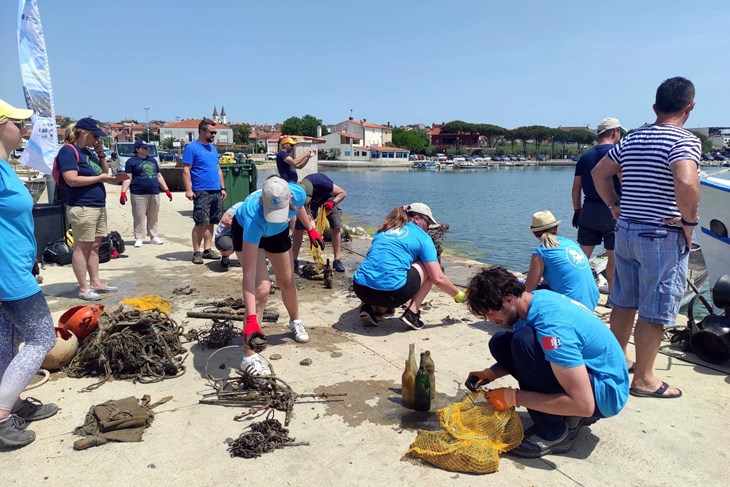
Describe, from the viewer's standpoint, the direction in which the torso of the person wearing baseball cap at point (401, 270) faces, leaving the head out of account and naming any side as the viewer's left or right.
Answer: facing away from the viewer and to the right of the viewer

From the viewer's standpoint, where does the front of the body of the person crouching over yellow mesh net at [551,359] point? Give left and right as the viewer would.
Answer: facing to the left of the viewer

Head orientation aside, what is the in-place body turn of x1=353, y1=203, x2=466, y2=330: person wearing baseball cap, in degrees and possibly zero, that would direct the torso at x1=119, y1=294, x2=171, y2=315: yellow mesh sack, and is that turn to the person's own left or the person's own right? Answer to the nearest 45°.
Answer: approximately 135° to the person's own left

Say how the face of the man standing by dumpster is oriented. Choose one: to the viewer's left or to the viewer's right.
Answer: to the viewer's right

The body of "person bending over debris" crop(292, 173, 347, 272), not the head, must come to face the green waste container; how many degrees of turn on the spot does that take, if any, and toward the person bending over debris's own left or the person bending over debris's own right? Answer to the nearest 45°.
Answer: approximately 135° to the person bending over debris's own right

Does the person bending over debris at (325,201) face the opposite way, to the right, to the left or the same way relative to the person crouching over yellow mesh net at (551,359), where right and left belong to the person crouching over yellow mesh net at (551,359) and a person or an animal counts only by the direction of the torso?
to the left

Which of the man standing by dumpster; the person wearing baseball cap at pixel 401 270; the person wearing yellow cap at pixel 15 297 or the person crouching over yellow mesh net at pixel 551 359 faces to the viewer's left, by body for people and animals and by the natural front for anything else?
the person crouching over yellow mesh net

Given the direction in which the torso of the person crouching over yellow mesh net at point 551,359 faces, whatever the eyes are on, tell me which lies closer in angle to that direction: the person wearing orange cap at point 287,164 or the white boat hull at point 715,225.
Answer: the person wearing orange cap

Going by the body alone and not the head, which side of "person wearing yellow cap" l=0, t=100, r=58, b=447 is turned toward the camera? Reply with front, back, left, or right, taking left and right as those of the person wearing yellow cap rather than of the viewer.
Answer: right

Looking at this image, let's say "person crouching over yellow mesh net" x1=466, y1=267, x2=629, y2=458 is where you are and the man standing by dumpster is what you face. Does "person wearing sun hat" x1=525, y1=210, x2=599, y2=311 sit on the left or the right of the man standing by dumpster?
right
